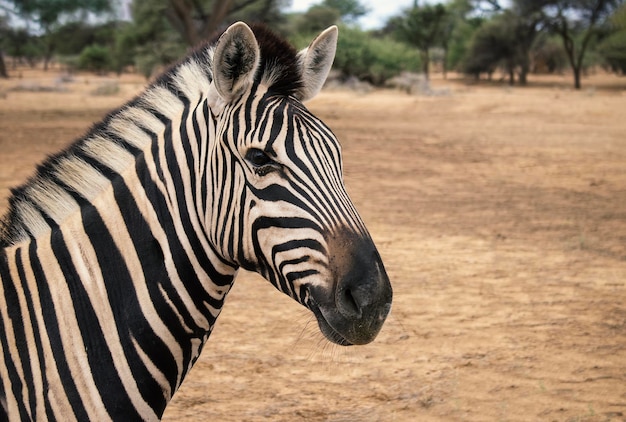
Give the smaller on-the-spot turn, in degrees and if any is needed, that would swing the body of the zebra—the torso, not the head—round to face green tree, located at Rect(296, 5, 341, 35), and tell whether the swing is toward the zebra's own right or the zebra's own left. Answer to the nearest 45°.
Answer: approximately 90° to the zebra's own left

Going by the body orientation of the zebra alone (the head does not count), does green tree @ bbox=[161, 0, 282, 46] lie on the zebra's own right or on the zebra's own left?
on the zebra's own left

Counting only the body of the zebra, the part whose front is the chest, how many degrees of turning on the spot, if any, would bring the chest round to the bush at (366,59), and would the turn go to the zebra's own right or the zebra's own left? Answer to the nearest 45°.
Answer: approximately 90° to the zebra's own left

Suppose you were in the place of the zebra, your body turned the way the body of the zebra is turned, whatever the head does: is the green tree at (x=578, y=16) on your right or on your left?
on your left

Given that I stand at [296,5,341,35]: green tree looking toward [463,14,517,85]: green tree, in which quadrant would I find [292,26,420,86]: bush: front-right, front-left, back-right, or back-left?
front-right

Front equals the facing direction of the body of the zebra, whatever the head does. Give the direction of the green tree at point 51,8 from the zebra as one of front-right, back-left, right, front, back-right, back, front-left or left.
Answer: left

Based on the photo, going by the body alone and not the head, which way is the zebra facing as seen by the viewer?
to the viewer's right

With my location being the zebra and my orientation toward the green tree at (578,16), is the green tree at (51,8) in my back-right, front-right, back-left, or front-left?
front-left

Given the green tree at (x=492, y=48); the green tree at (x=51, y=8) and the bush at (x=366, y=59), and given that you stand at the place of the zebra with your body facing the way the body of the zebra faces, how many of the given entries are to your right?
0

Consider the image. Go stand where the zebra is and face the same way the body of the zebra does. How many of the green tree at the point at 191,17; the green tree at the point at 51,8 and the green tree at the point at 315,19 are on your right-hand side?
0
